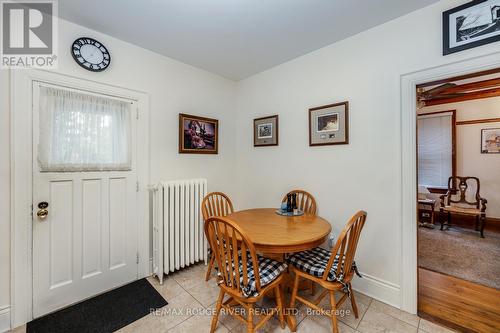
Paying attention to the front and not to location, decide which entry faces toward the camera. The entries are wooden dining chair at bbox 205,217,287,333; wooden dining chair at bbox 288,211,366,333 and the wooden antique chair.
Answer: the wooden antique chair

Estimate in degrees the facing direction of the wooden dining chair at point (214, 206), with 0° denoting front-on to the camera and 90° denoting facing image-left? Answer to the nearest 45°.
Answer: approximately 315°

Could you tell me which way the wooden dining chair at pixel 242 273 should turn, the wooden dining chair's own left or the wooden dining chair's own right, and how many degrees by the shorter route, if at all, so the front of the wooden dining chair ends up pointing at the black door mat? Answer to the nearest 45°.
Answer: approximately 135° to the wooden dining chair's own left

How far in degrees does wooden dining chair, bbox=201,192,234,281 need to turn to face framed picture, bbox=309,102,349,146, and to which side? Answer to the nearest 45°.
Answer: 0° — it already faces it

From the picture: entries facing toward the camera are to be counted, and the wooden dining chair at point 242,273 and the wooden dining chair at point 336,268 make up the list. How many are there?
0

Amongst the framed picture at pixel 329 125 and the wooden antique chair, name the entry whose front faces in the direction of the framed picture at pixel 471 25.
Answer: the wooden antique chair

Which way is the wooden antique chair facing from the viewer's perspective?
toward the camera

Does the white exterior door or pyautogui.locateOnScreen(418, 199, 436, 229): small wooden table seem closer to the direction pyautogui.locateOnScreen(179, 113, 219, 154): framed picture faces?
the small wooden table

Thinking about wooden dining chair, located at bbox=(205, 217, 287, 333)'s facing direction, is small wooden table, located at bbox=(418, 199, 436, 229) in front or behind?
in front

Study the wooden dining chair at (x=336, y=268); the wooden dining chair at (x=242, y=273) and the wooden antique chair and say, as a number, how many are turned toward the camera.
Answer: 1

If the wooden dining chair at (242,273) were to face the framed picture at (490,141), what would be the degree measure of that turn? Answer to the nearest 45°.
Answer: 0° — it already faces it

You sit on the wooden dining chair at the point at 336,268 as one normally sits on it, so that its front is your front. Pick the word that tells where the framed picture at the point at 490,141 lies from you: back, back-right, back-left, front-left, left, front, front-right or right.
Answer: right

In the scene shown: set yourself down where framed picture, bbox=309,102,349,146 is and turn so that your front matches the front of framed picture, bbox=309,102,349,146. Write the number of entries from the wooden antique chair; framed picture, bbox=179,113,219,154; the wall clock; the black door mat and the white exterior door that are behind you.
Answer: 1

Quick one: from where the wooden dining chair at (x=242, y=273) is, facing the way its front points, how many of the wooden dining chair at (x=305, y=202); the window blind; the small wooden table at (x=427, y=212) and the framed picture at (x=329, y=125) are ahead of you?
4

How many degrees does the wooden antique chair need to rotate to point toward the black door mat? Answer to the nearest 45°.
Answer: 0° — it already faces it

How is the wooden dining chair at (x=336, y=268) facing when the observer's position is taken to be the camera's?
facing away from the viewer and to the left of the viewer

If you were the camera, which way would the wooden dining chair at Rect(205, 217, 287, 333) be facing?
facing away from the viewer and to the right of the viewer

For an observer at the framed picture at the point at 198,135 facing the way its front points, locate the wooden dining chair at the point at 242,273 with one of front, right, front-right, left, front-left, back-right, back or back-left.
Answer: front-right

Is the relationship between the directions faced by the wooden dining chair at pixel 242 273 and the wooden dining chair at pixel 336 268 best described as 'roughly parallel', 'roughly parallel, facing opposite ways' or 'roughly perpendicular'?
roughly perpendicular
